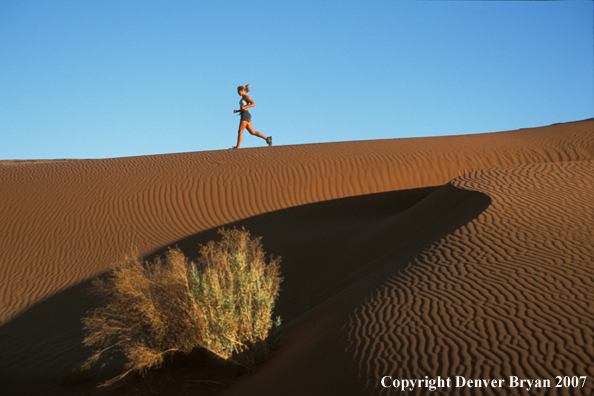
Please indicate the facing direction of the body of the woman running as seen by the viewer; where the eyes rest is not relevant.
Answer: to the viewer's left

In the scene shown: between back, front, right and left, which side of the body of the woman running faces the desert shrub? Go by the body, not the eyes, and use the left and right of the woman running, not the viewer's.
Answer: left
